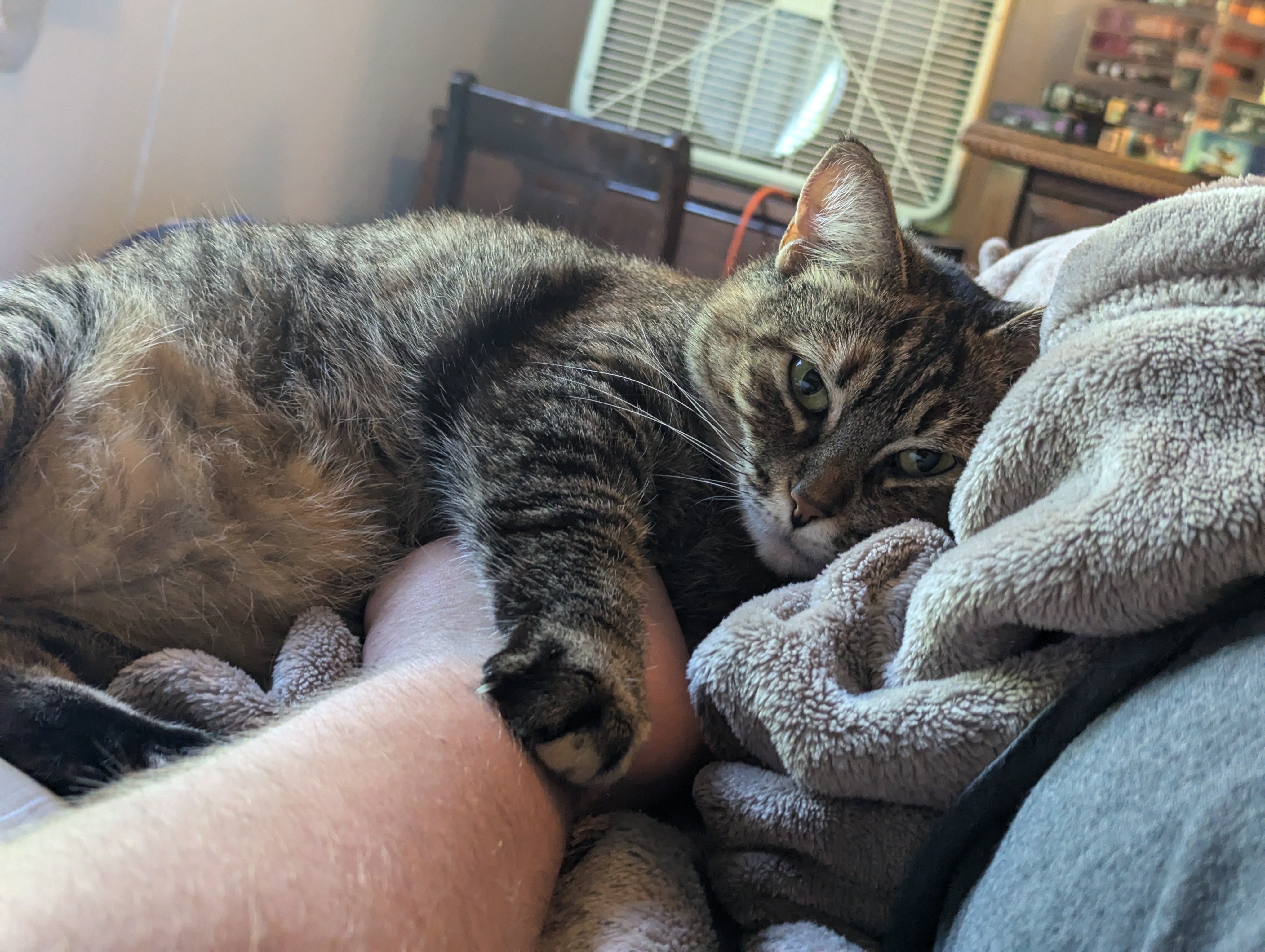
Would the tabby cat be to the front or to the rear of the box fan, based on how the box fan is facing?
to the front

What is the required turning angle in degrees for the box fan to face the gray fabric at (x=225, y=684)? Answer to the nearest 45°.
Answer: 0° — it already faces it

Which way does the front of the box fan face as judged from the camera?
facing the viewer

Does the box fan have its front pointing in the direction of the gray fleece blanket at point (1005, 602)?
yes

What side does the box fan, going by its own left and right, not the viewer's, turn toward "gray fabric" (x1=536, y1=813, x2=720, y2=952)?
front

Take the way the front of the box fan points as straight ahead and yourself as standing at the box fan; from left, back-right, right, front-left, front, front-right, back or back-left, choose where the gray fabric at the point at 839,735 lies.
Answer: front

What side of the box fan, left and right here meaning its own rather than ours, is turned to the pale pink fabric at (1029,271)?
front
